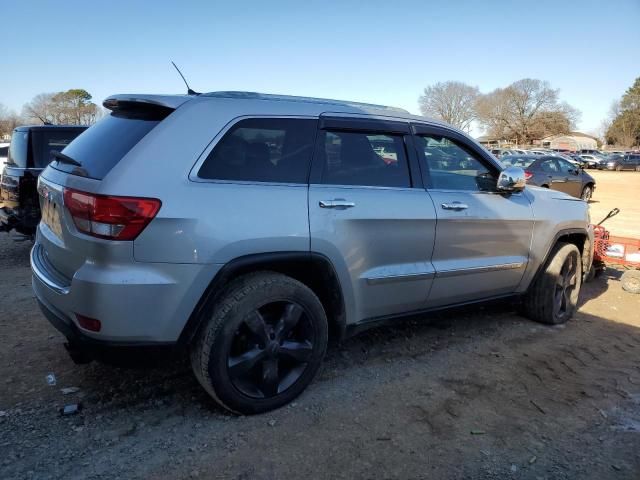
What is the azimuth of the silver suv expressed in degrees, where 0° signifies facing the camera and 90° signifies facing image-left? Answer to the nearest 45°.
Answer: approximately 225°

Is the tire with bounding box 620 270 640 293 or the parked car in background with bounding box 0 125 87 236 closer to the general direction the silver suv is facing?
the tire

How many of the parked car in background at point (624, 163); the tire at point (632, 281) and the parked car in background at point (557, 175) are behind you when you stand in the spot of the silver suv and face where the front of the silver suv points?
0

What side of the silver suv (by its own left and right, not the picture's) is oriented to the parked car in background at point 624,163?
front

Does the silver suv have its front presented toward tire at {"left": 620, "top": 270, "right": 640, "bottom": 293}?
yes

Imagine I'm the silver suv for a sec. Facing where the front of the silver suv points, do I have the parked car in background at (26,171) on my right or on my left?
on my left

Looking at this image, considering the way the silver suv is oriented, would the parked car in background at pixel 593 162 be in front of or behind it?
in front

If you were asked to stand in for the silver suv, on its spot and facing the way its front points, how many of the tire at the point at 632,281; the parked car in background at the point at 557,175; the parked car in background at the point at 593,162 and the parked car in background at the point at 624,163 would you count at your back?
0

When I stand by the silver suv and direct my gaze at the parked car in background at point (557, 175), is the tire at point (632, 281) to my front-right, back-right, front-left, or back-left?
front-right

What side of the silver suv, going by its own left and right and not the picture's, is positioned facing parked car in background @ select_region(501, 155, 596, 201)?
front

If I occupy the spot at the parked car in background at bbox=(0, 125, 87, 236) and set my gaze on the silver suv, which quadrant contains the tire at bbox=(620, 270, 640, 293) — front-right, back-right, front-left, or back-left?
front-left
